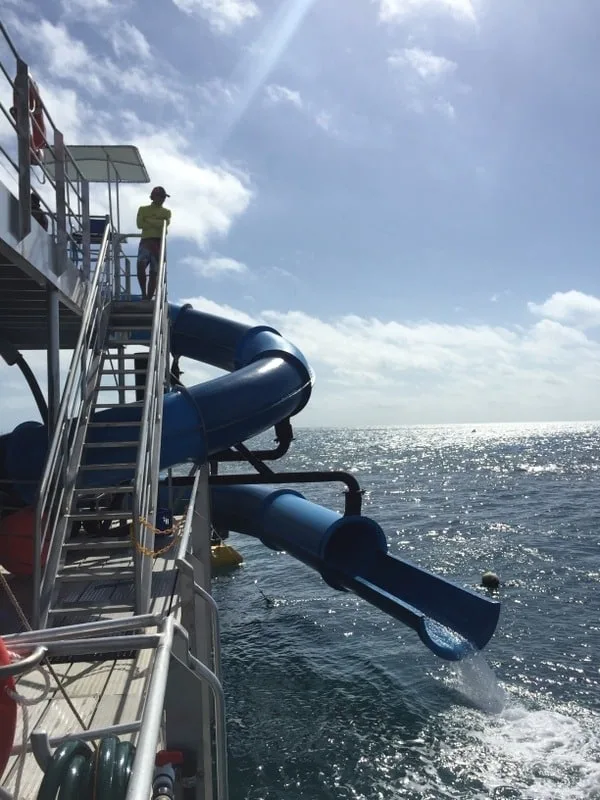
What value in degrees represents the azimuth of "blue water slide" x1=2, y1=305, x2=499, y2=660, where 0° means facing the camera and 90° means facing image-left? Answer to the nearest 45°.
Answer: approximately 315°

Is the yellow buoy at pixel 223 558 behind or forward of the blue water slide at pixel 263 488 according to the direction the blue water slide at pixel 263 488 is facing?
behind

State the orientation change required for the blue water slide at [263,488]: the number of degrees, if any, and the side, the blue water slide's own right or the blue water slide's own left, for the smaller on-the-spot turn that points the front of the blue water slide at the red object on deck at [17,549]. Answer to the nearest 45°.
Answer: approximately 90° to the blue water slide's own right

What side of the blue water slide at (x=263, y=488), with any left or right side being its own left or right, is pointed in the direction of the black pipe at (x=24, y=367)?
back
